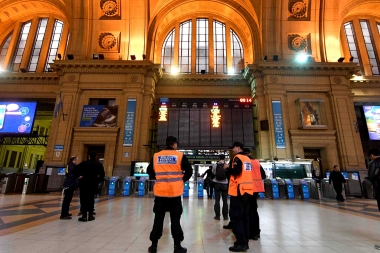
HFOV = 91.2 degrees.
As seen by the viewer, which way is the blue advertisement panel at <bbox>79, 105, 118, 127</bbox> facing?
toward the camera

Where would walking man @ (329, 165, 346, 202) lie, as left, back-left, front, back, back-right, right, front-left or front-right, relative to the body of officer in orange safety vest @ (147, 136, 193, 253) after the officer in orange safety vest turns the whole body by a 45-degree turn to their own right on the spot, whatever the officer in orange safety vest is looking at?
front

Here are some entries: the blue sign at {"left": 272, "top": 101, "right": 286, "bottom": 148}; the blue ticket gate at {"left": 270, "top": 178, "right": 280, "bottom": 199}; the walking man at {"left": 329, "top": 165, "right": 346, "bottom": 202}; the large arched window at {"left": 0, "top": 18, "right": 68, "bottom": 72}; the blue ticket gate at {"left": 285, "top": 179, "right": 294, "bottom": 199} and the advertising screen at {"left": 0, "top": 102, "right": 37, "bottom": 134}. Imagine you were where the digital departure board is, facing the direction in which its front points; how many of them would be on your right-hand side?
2

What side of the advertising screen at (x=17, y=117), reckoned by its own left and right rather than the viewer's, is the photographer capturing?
front

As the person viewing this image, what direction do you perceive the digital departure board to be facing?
facing the viewer

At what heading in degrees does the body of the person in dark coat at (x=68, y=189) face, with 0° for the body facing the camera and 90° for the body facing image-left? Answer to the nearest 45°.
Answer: approximately 270°

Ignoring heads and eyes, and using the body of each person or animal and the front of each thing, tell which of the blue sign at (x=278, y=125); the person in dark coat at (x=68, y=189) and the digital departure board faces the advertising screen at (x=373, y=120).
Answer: the person in dark coat

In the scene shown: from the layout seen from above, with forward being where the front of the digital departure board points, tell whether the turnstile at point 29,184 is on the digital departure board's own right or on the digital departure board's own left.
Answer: on the digital departure board's own right

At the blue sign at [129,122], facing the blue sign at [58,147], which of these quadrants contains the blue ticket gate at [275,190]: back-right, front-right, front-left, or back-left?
back-left

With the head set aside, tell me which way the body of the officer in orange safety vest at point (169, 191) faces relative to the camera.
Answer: away from the camera

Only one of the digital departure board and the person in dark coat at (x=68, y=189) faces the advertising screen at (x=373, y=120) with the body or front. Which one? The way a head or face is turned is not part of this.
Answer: the person in dark coat

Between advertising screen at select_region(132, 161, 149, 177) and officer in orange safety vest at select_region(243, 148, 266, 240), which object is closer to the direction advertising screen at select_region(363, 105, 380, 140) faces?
the officer in orange safety vest

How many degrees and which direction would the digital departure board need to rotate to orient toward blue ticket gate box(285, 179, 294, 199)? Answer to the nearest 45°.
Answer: approximately 45° to its left

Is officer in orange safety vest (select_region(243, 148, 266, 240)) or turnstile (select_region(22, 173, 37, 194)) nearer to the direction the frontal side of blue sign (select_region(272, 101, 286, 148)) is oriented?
the officer in orange safety vest
